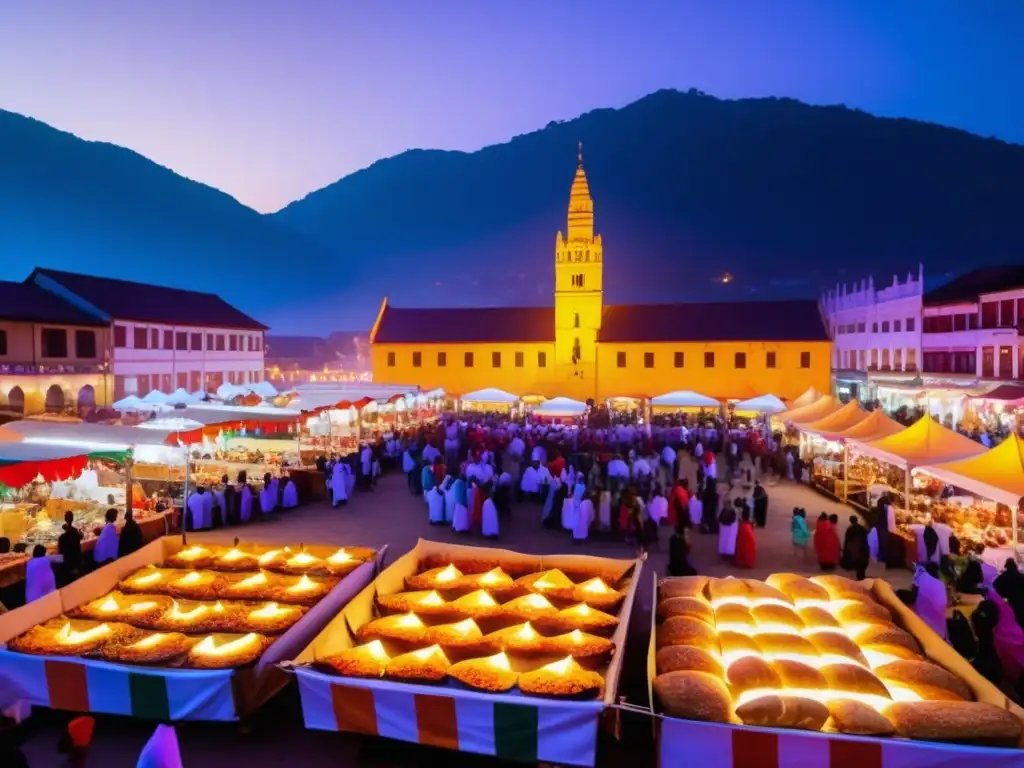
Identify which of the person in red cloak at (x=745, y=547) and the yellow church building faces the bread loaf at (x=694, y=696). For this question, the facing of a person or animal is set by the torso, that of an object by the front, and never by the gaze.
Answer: the yellow church building

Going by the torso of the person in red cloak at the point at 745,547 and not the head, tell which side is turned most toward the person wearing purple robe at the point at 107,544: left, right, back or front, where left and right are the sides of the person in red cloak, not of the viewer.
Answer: left

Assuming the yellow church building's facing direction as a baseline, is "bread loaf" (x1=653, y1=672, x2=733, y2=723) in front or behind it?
in front

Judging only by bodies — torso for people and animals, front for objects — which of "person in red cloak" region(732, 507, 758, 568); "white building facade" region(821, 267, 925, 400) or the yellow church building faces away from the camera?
the person in red cloak

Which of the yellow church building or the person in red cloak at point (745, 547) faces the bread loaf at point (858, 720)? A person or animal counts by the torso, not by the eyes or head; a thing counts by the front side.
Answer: the yellow church building

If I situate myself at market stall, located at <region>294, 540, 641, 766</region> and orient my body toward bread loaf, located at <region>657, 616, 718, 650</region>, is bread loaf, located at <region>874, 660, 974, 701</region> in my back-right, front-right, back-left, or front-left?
front-right

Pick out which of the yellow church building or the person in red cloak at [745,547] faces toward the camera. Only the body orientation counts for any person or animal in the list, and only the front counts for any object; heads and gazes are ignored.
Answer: the yellow church building

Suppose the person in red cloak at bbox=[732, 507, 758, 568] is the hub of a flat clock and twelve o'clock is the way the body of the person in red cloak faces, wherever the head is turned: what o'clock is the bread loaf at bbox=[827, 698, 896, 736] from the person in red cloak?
The bread loaf is roughly at 6 o'clock from the person in red cloak.

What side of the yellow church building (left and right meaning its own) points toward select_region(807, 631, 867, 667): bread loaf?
front

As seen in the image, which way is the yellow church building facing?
toward the camera

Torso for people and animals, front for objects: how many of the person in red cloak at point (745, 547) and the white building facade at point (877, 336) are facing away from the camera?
1

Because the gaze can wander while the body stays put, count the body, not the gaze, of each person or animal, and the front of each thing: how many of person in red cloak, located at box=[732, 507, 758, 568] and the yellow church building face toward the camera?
1

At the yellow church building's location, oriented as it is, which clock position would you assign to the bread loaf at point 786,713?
The bread loaf is roughly at 12 o'clock from the yellow church building.

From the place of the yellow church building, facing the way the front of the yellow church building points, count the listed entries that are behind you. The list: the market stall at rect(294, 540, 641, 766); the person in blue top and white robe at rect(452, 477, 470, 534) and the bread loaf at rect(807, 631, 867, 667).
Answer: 0

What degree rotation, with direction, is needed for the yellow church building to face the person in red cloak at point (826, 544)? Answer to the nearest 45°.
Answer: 0° — it already faces them

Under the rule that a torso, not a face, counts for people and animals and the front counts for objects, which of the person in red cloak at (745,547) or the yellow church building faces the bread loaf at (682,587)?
the yellow church building

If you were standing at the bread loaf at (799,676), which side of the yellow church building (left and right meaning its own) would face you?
front

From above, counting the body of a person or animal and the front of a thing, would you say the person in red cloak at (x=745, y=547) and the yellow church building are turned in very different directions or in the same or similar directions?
very different directions

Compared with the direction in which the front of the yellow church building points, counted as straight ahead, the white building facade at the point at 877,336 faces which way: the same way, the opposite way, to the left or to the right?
to the right

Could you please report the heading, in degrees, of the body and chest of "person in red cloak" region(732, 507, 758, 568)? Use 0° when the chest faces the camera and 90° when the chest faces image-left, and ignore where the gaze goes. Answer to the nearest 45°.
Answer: approximately 180°
